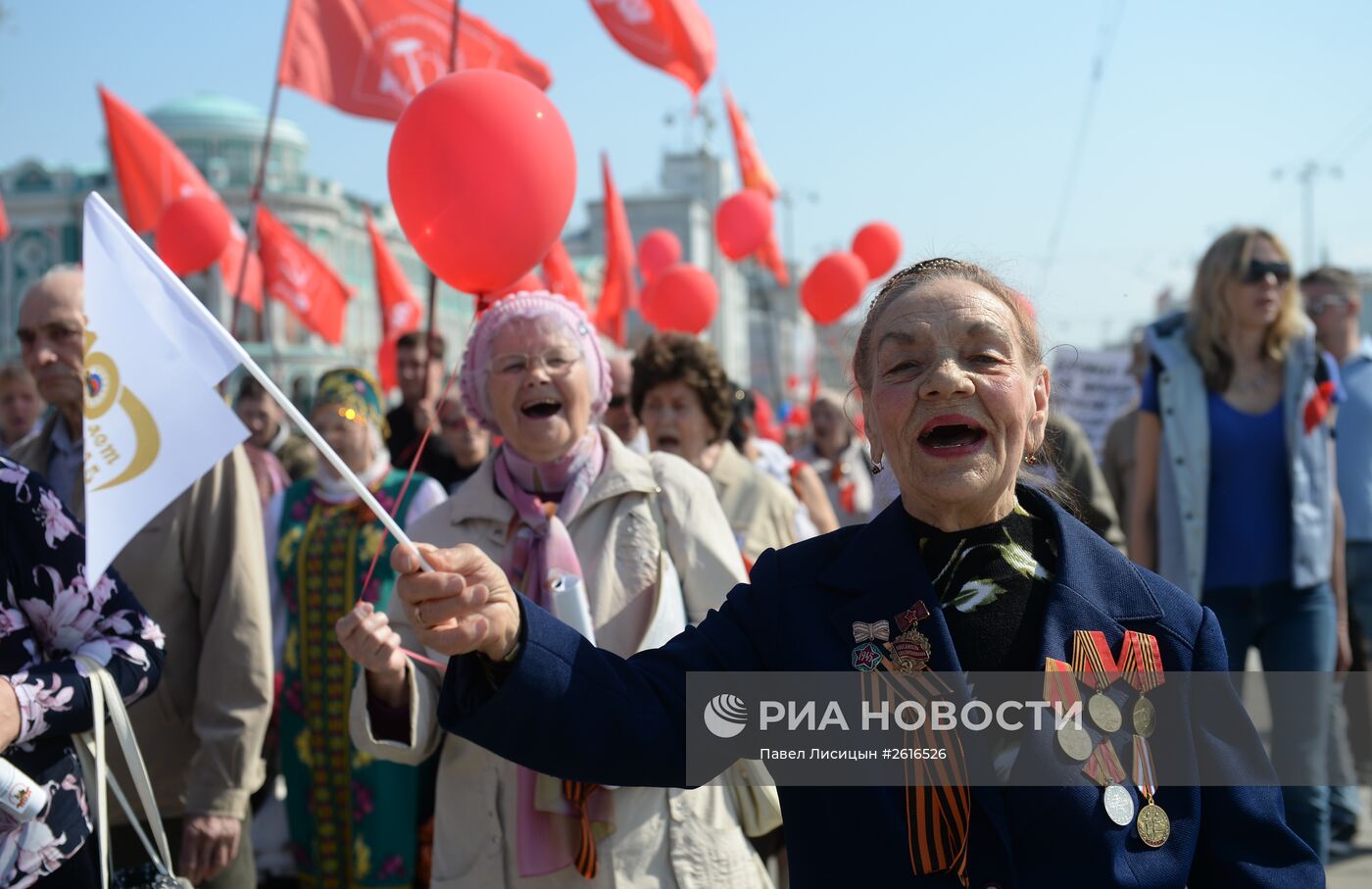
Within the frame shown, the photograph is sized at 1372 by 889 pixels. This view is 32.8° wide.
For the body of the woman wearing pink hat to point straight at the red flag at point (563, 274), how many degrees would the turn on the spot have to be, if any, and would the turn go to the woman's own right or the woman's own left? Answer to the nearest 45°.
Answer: approximately 180°

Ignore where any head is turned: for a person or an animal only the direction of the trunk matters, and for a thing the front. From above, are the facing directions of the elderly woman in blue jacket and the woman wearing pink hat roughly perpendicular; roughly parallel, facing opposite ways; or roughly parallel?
roughly parallel

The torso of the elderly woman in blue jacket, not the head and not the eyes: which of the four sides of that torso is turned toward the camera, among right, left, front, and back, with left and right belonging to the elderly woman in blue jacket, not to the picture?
front

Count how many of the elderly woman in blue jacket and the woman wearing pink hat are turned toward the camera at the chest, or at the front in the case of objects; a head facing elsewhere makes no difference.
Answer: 2

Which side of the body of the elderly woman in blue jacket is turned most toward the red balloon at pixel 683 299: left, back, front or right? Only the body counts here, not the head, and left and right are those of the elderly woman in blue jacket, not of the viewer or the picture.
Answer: back

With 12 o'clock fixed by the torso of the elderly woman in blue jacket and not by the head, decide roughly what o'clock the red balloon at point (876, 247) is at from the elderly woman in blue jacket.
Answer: The red balloon is roughly at 6 o'clock from the elderly woman in blue jacket.

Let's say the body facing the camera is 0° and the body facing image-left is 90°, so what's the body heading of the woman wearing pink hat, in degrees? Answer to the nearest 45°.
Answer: approximately 0°

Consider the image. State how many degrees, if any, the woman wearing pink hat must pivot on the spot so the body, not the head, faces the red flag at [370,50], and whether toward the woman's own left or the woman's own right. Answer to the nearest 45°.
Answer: approximately 180°

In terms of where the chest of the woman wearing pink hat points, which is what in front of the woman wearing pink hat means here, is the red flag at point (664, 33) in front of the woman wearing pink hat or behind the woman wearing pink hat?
behind

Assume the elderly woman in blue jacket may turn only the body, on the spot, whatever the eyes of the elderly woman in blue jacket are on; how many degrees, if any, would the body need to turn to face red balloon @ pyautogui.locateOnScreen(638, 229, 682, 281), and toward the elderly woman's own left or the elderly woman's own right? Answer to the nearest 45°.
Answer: approximately 180°

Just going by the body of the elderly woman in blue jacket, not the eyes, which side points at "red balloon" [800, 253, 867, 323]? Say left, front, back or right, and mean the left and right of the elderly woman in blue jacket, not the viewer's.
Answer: back

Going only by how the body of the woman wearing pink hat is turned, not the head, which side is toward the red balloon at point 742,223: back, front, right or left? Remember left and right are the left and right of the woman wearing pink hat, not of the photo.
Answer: back

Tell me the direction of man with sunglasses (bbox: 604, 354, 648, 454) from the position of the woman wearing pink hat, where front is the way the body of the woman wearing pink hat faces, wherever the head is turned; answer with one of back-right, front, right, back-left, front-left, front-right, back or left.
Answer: back
